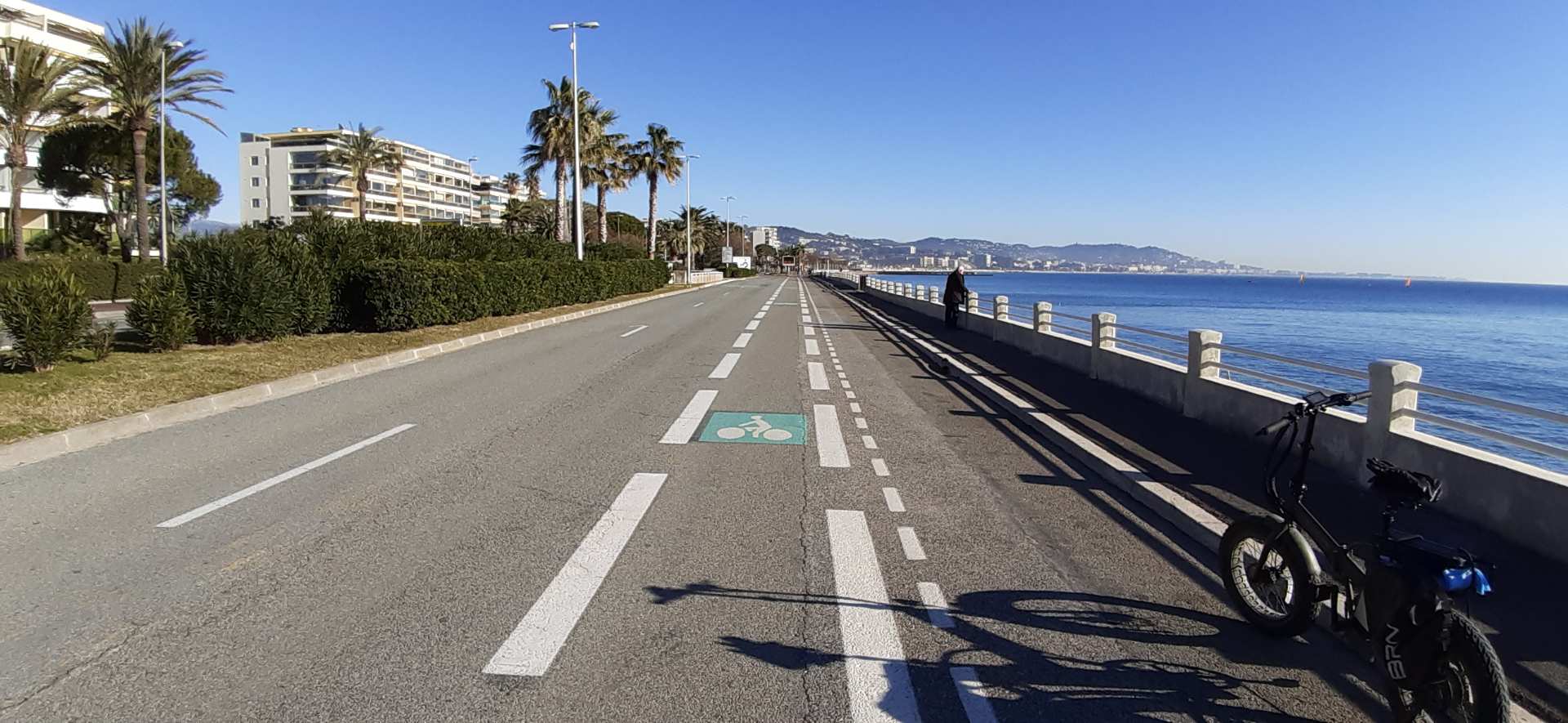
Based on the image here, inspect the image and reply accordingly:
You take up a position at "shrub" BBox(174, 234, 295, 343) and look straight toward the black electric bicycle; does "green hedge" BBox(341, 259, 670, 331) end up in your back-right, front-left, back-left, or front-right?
back-left

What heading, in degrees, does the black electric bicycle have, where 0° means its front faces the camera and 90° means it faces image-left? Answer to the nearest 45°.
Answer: approximately 135°

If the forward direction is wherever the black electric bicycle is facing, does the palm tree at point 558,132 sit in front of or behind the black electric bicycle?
in front

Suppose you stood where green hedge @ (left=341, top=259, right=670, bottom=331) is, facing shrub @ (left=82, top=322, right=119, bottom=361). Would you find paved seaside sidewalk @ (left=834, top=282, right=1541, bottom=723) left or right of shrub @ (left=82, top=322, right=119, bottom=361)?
left

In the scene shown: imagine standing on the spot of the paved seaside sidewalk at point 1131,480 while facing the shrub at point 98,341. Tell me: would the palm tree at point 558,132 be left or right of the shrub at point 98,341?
right

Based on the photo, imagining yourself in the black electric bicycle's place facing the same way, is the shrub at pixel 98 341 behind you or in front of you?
in front

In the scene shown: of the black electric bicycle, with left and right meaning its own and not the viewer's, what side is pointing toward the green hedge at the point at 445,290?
front
